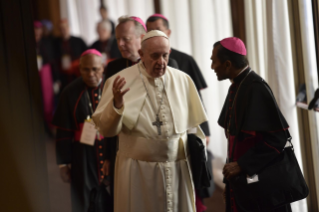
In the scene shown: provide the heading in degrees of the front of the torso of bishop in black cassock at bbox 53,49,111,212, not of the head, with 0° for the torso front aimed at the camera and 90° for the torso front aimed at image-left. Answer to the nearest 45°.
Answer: approximately 315°

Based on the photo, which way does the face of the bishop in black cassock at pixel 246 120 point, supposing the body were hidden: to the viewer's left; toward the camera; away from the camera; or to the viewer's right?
to the viewer's left

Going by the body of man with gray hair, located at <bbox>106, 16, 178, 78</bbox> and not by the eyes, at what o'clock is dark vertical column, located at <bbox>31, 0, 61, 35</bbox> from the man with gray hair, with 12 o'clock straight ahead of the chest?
The dark vertical column is roughly at 4 o'clock from the man with gray hair.

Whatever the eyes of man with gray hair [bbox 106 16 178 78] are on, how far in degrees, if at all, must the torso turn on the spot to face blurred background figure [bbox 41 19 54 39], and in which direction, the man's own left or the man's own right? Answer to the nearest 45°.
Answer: approximately 135° to the man's own right

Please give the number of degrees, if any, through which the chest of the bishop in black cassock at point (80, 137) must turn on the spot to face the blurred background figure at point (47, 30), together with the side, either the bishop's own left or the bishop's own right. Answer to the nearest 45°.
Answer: approximately 135° to the bishop's own left

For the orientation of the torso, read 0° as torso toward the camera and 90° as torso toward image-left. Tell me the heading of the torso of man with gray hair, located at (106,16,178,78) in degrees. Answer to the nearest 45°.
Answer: approximately 45°

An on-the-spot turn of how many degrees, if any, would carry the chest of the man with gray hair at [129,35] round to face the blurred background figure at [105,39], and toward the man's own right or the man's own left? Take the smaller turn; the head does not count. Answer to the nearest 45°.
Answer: approximately 135° to the man's own right

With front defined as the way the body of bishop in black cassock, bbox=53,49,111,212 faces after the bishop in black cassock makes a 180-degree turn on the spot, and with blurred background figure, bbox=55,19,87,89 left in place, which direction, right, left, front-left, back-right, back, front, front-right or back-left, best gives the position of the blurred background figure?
front-right

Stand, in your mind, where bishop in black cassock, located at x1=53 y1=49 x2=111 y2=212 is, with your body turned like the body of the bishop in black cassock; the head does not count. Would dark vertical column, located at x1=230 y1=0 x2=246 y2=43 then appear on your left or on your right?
on your left
